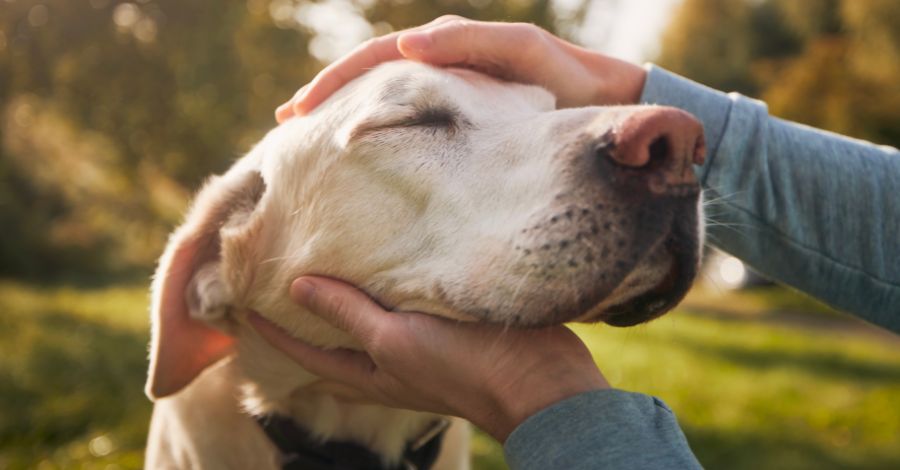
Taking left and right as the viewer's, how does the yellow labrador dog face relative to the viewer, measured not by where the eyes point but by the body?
facing to the right of the viewer
